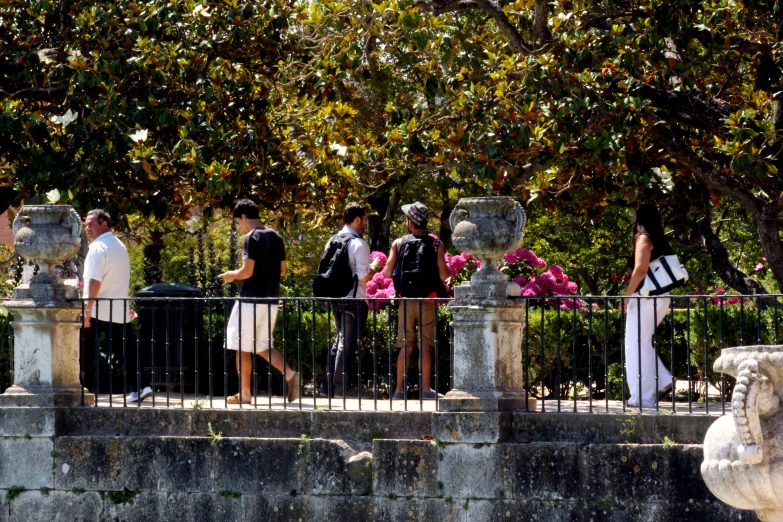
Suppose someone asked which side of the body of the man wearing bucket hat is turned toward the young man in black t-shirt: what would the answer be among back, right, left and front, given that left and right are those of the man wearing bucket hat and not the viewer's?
left

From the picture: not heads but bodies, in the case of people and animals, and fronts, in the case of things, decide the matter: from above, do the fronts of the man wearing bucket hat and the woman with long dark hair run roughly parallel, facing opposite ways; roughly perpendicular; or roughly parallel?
roughly perpendicular

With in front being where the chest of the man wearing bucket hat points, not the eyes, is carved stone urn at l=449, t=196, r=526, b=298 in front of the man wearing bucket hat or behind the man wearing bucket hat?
behind

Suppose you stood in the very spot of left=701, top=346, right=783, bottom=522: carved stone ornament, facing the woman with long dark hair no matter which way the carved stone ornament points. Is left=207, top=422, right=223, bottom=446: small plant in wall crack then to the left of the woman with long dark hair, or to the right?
left

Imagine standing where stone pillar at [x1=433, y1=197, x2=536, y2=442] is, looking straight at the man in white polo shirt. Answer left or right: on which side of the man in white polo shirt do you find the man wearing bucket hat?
right

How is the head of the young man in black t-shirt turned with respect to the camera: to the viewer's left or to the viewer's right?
to the viewer's left

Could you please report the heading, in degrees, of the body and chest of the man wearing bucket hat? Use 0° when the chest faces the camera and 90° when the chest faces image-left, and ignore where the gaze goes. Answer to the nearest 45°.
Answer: approximately 180°

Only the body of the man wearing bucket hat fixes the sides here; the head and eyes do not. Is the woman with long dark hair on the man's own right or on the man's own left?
on the man's own right

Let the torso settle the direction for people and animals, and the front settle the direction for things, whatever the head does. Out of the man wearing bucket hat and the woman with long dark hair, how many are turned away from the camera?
1
